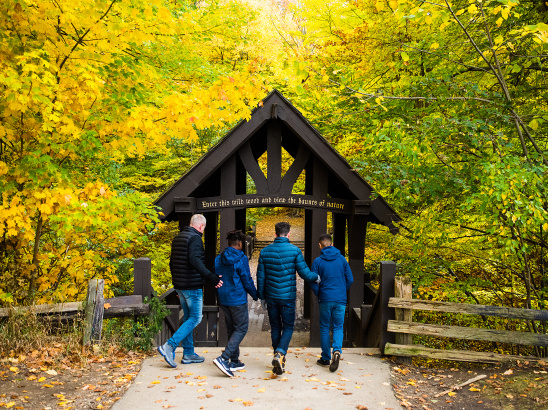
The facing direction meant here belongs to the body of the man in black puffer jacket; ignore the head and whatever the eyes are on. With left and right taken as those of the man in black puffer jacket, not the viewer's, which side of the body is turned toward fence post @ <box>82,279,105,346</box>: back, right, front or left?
left

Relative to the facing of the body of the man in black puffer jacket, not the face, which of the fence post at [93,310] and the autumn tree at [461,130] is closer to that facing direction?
the autumn tree

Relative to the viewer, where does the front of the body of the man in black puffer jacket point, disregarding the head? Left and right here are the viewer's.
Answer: facing away from the viewer and to the right of the viewer

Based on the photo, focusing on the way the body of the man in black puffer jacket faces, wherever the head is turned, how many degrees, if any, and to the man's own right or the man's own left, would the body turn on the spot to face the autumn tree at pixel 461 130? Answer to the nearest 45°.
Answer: approximately 45° to the man's own right

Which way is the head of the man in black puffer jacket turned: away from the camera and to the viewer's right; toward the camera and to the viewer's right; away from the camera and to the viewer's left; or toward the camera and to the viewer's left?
away from the camera and to the viewer's right

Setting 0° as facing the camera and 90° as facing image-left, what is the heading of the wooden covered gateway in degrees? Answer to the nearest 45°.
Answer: approximately 0°

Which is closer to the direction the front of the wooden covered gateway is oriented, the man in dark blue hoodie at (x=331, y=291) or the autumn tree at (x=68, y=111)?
the man in dark blue hoodie

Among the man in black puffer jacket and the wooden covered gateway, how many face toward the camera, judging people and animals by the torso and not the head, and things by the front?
1

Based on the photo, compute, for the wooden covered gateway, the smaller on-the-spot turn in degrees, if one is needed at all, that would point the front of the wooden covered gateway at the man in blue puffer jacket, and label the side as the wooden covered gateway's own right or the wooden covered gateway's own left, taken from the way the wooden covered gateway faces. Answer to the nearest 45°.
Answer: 0° — it already faces them

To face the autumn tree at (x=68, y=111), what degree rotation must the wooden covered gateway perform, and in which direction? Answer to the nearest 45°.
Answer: approximately 45° to its right

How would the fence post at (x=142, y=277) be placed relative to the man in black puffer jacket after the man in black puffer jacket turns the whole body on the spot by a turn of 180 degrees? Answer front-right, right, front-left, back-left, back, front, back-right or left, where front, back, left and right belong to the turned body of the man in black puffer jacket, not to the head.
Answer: right

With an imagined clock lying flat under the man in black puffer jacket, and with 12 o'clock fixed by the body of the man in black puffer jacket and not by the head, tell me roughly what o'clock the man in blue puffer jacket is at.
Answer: The man in blue puffer jacket is roughly at 2 o'clock from the man in black puffer jacket.
